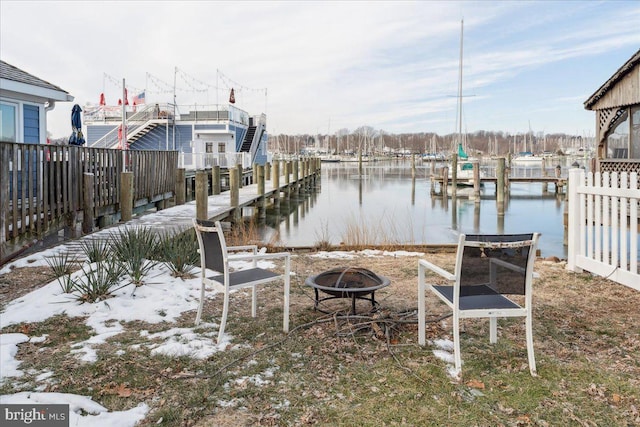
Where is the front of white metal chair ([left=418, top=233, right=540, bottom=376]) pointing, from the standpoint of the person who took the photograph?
facing away from the viewer and to the left of the viewer

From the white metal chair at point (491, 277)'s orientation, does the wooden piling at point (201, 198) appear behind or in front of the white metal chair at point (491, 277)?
in front

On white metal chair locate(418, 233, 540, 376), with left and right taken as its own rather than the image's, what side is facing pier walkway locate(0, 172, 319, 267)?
front

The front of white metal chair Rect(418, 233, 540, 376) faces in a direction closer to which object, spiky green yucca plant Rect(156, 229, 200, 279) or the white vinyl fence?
the spiky green yucca plant

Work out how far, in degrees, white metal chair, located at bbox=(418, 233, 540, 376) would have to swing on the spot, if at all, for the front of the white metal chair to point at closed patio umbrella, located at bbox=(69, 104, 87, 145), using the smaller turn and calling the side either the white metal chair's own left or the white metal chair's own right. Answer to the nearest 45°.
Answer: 0° — it already faces it

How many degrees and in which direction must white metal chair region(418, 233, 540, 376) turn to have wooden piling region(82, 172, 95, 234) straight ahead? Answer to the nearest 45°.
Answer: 0° — it already faces it

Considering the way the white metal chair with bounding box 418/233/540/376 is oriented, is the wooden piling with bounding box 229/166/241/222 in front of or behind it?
in front

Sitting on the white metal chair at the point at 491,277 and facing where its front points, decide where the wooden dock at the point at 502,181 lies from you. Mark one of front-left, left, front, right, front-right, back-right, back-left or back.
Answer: front-right

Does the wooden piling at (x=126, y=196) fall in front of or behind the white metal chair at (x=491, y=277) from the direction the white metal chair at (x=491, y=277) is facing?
in front
